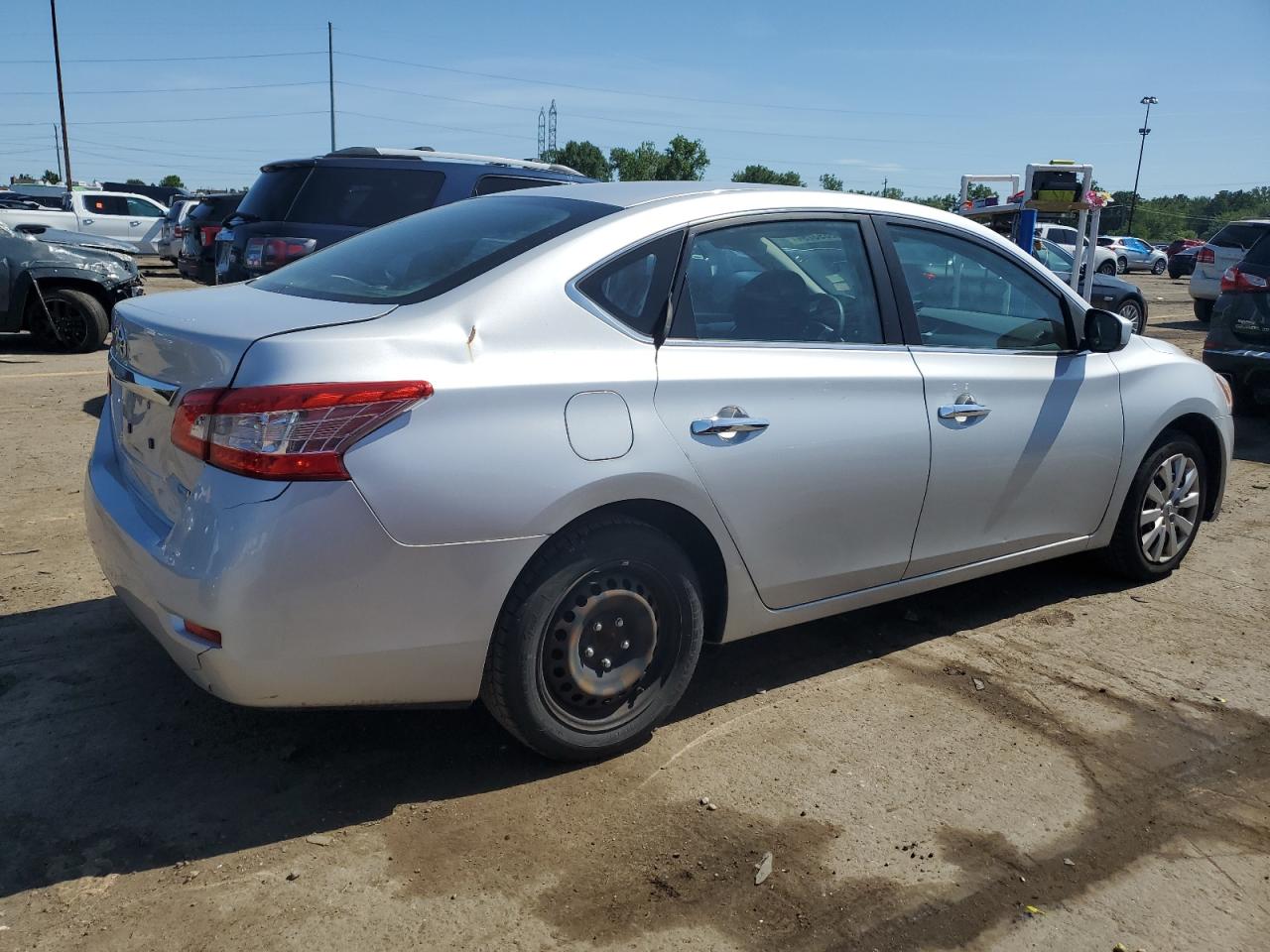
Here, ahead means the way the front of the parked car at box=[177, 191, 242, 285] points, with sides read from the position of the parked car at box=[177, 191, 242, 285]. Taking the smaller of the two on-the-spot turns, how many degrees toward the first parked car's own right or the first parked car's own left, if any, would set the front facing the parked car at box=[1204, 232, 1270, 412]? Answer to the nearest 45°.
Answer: approximately 90° to the first parked car's own right

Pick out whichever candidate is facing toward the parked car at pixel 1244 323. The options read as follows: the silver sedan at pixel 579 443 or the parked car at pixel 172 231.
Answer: the silver sedan

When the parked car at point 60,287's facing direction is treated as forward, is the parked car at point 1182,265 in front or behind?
in front

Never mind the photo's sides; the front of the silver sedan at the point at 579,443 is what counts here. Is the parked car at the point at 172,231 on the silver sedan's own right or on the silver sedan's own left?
on the silver sedan's own left

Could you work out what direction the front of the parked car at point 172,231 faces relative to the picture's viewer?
facing away from the viewer and to the right of the viewer

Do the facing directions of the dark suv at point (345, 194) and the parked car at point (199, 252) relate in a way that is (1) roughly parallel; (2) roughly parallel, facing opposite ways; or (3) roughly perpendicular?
roughly parallel

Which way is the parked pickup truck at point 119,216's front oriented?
to the viewer's right

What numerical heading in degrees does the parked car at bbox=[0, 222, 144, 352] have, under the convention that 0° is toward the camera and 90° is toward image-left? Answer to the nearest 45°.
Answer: approximately 270°

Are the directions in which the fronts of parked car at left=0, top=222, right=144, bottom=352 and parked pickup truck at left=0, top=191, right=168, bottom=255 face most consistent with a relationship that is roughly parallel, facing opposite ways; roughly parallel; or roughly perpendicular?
roughly parallel

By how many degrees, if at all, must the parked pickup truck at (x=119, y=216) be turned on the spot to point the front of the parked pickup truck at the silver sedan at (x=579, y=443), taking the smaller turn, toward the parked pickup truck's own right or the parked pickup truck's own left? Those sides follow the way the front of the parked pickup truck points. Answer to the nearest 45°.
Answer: approximately 90° to the parked pickup truck's own right

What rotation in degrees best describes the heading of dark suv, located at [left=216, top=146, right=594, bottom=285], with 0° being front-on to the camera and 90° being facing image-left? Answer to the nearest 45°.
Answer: approximately 225°

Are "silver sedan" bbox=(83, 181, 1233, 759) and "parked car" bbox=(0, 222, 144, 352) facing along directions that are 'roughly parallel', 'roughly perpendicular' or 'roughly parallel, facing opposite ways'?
roughly parallel

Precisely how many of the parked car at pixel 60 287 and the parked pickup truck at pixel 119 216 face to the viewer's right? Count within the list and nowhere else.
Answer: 2

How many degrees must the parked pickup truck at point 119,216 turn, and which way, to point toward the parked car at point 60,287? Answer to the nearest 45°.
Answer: approximately 90° to its right

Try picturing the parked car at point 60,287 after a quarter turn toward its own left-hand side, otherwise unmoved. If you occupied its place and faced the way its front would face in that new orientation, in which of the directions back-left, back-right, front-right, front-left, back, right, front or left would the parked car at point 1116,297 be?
right

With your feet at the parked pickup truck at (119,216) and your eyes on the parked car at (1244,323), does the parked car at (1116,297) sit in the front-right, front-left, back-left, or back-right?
front-left

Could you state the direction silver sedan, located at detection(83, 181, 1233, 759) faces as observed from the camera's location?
facing away from the viewer and to the right of the viewer
